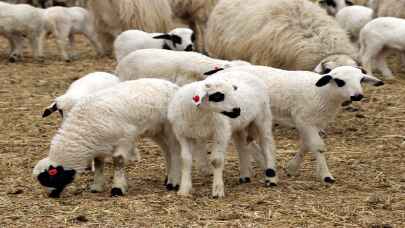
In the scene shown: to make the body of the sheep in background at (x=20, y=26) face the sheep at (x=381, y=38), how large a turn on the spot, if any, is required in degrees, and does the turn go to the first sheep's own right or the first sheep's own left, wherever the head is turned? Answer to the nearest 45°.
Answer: approximately 135° to the first sheep's own left

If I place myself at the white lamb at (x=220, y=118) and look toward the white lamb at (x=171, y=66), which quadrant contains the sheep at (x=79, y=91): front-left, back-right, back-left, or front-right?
front-left

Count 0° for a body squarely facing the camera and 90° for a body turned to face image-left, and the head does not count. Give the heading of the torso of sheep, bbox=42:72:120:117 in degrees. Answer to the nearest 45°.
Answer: approximately 90°

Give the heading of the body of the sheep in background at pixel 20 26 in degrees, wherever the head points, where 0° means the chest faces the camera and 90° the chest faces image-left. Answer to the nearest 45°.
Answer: approximately 90°
